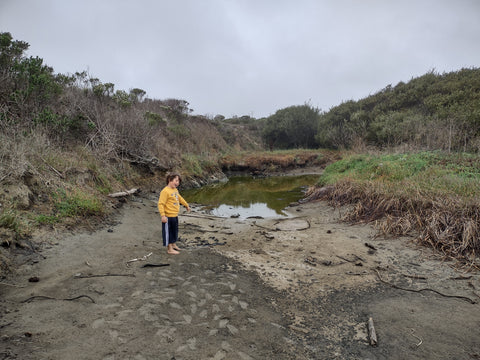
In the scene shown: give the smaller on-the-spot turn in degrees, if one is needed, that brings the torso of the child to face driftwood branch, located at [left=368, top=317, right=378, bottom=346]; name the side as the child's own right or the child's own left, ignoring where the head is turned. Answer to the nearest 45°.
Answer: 0° — they already face it

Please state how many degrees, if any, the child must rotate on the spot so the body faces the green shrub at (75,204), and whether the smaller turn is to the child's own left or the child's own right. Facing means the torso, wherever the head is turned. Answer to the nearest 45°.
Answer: approximately 180°

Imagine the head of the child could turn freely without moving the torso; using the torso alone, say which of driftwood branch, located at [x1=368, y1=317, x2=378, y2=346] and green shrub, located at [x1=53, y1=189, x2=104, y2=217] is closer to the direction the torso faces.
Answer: the driftwood branch

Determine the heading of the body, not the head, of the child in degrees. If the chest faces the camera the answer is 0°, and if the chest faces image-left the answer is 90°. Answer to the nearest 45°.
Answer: approximately 315°
